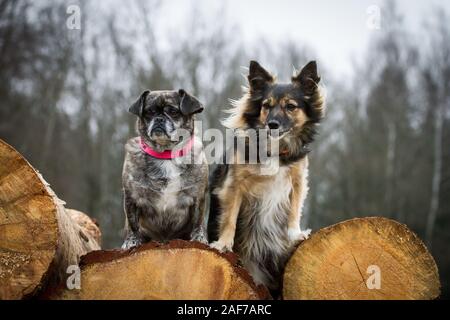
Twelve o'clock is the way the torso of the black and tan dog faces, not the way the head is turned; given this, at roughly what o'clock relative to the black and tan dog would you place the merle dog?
The merle dog is roughly at 2 o'clock from the black and tan dog.

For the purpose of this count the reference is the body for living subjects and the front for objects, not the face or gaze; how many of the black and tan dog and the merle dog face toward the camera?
2

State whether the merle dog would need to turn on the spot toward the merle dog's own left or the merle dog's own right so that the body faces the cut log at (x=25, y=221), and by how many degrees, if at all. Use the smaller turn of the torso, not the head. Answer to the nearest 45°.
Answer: approximately 45° to the merle dog's own right

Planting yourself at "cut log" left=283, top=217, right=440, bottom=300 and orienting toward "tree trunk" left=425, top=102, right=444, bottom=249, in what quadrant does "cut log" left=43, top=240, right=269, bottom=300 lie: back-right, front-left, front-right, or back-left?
back-left

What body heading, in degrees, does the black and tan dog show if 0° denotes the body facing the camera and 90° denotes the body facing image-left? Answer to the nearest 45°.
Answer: approximately 0°

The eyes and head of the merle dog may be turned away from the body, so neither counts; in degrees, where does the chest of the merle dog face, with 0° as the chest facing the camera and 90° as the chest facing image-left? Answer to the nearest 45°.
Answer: approximately 0°

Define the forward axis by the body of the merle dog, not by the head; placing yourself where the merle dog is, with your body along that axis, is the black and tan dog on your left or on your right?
on your left
